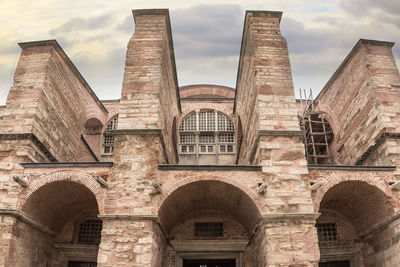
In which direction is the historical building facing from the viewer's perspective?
toward the camera
